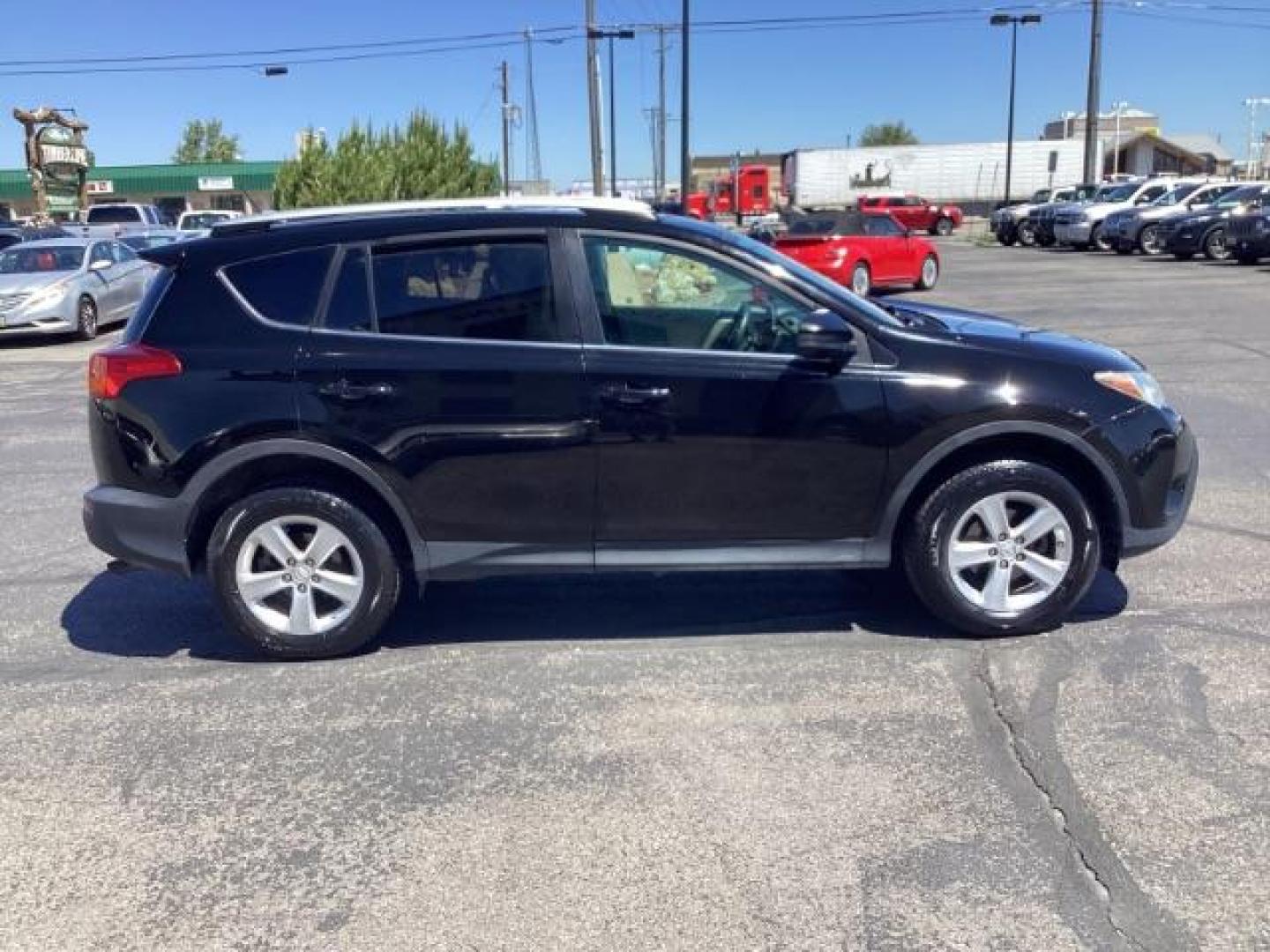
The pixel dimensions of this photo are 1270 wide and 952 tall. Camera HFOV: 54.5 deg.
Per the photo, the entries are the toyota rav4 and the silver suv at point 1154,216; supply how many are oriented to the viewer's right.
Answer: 1

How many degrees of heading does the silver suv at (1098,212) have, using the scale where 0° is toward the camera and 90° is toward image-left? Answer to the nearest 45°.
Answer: approximately 45°

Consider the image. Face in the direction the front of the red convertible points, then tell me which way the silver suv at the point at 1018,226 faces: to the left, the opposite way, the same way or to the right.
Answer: the opposite way

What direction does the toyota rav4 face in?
to the viewer's right

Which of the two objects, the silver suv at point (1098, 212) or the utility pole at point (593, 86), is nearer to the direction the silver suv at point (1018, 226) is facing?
the utility pole

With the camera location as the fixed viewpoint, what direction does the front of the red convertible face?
facing away from the viewer and to the right of the viewer

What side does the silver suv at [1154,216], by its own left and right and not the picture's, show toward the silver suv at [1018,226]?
right

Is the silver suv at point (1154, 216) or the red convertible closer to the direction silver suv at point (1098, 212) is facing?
the red convertible

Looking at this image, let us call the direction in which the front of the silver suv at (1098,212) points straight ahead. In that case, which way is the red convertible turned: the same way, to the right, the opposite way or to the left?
the opposite way

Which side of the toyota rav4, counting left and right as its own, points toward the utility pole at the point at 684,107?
left

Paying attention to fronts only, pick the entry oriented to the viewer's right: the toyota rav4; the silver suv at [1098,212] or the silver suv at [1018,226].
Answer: the toyota rav4
